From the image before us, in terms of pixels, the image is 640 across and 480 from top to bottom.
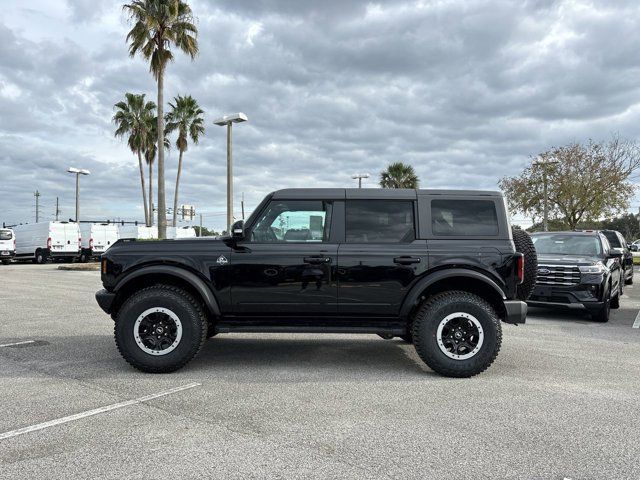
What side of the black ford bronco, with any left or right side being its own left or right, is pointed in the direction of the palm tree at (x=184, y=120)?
right

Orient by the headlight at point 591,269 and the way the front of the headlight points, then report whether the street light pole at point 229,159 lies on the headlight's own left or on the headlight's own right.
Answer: on the headlight's own right

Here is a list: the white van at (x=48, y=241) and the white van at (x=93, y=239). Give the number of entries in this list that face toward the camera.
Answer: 0

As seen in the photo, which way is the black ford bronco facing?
to the viewer's left

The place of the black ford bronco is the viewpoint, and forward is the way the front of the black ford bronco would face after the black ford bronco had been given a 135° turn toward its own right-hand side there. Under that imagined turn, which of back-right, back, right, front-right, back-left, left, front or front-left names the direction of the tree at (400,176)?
front-left

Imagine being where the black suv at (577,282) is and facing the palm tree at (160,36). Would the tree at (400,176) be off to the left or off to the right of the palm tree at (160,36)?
right

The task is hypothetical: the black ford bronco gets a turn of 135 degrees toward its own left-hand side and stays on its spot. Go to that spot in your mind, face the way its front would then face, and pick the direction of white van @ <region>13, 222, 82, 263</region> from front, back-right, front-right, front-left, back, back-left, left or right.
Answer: back

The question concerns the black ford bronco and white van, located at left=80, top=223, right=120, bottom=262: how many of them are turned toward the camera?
0

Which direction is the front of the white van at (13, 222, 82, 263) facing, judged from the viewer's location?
facing away from the viewer and to the left of the viewer

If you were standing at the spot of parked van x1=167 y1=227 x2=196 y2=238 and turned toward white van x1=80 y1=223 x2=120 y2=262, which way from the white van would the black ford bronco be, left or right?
left

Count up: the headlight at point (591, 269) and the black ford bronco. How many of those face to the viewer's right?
0
